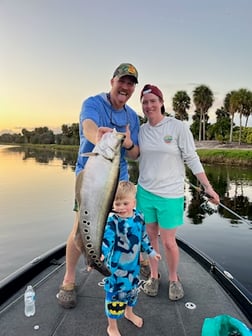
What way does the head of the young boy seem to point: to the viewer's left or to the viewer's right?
to the viewer's left

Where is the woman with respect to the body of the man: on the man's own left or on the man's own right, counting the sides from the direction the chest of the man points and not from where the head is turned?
on the man's own left

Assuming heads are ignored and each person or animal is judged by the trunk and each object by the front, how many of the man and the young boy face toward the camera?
2

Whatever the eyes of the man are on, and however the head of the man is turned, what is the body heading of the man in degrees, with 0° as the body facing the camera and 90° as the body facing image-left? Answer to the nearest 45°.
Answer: approximately 0°
